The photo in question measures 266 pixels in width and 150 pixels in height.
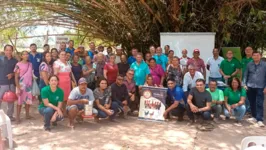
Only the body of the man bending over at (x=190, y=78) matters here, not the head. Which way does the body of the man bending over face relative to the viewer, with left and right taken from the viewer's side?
facing the viewer

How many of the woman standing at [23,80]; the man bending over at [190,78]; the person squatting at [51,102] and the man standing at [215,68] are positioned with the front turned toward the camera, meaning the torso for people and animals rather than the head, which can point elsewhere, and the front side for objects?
4

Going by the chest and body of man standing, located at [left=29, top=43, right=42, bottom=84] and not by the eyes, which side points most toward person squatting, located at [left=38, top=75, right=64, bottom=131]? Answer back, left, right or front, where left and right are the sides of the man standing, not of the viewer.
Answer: front

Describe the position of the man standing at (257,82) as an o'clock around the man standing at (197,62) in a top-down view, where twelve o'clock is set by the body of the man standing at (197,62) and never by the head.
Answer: the man standing at (257,82) is roughly at 10 o'clock from the man standing at (197,62).

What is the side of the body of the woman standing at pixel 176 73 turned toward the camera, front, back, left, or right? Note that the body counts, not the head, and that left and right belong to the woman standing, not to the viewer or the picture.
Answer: front

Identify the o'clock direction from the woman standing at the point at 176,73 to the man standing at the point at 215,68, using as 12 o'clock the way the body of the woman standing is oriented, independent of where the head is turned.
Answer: The man standing is roughly at 8 o'clock from the woman standing.

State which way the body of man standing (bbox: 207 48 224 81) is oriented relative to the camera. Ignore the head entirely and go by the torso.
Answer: toward the camera

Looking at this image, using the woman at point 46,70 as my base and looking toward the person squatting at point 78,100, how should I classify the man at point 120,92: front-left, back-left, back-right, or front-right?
front-left

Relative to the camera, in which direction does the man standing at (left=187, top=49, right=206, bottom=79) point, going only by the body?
toward the camera
